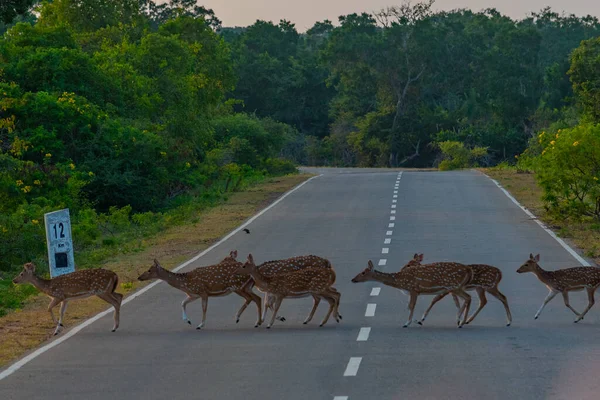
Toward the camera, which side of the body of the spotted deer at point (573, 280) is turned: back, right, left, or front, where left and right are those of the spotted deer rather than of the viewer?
left

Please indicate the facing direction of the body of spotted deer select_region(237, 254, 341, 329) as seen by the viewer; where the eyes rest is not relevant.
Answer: to the viewer's left

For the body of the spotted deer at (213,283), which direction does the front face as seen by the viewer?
to the viewer's left

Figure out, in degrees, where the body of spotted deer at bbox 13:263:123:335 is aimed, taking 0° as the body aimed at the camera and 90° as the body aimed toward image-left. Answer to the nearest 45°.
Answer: approximately 90°

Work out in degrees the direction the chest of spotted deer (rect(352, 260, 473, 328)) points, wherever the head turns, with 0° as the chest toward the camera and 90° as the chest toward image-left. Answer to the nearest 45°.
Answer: approximately 90°

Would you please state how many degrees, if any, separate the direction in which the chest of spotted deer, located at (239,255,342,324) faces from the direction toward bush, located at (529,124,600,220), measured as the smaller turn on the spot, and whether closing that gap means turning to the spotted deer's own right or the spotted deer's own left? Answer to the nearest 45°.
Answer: approximately 135° to the spotted deer's own right

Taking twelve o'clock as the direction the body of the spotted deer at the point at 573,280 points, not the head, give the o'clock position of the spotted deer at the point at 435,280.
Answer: the spotted deer at the point at 435,280 is roughly at 11 o'clock from the spotted deer at the point at 573,280.

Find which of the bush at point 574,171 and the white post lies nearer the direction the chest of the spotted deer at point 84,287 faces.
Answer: the white post

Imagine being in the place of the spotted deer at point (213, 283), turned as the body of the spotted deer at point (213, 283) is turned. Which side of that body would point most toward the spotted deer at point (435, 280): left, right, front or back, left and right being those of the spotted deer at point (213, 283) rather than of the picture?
back

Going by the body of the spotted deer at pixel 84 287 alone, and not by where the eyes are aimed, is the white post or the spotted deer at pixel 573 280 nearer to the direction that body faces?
the white post
